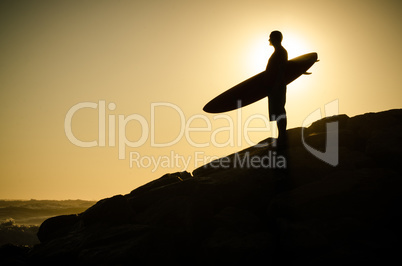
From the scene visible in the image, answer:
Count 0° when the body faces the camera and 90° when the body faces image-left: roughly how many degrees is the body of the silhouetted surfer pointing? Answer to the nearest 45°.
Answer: approximately 90°
